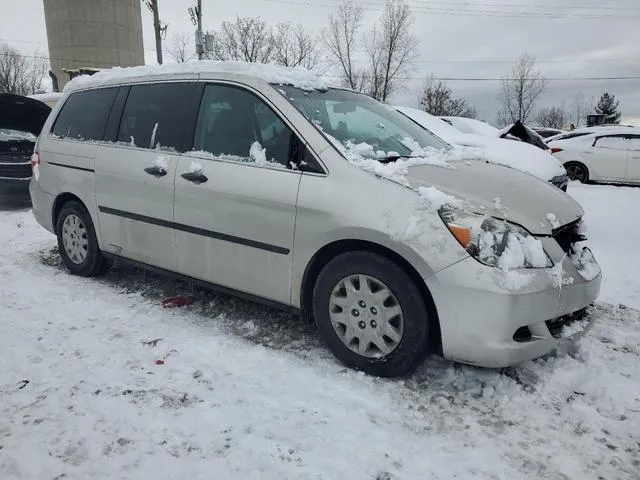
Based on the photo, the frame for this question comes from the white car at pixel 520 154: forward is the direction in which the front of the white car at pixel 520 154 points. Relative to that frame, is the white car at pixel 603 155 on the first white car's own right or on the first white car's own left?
on the first white car's own left

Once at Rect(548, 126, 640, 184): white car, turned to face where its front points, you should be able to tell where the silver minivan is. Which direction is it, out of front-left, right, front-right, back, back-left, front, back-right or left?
right

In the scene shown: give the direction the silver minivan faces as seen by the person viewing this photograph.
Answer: facing the viewer and to the right of the viewer

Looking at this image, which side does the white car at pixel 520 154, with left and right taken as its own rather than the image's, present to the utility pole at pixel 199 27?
back

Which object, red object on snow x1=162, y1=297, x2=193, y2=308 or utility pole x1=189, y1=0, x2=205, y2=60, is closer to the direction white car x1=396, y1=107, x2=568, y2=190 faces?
the red object on snow

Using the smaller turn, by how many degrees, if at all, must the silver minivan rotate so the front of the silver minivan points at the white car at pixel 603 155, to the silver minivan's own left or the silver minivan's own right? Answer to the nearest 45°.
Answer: approximately 90° to the silver minivan's own left

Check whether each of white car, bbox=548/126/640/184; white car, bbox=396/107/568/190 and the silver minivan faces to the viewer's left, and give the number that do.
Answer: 0

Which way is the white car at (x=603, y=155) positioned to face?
to the viewer's right

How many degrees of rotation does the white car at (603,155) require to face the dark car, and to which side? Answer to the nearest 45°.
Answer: approximately 135° to its right

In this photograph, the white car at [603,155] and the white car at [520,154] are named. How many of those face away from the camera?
0

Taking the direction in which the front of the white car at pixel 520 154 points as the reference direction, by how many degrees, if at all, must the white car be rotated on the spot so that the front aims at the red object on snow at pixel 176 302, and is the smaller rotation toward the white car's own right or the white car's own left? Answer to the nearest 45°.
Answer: approximately 90° to the white car's own right

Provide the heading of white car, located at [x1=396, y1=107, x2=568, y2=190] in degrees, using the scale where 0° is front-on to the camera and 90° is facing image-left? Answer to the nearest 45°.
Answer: approximately 315°

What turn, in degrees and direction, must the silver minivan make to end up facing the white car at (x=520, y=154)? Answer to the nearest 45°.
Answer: approximately 90° to its left

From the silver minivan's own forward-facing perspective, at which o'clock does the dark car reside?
The dark car is roughly at 6 o'clock from the silver minivan.
